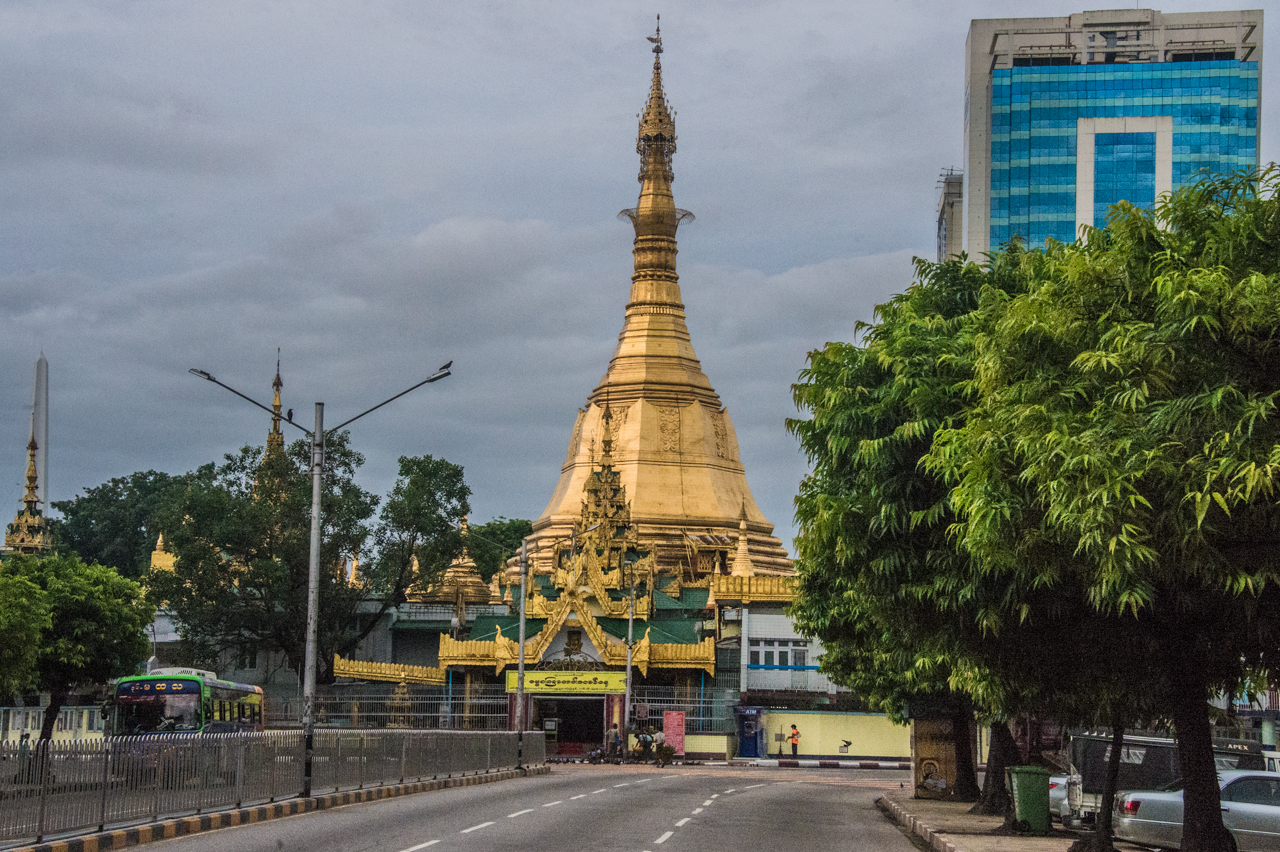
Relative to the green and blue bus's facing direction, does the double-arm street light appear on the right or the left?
on its left

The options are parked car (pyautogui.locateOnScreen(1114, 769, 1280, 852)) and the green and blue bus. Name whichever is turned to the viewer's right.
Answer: the parked car

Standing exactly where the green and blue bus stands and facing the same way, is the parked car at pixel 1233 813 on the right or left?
on its left

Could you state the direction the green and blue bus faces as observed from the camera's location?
facing the viewer and to the left of the viewer
